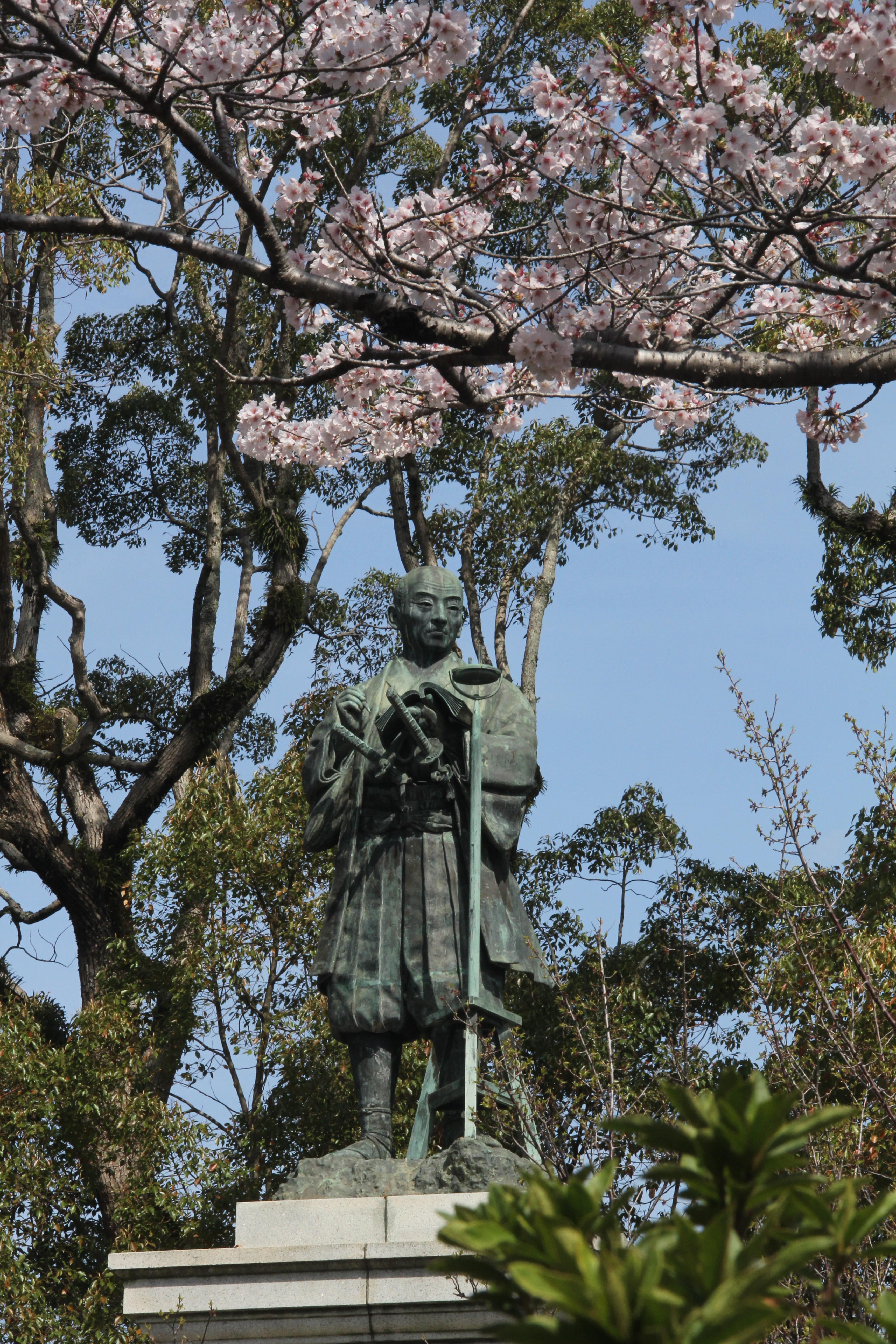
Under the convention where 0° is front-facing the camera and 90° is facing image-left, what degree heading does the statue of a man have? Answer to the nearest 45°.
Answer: approximately 0°

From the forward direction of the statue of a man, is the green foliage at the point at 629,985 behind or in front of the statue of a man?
behind

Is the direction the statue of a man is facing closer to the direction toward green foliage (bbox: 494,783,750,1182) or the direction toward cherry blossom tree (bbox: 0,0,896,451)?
the cherry blossom tree

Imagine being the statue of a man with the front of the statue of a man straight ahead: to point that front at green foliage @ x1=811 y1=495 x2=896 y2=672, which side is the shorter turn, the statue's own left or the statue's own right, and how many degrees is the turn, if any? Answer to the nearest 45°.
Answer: approximately 135° to the statue's own left

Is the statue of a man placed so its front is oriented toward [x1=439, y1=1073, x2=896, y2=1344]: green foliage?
yes
